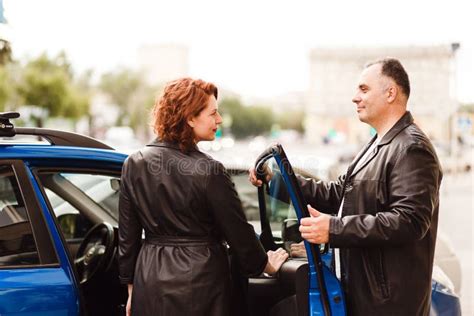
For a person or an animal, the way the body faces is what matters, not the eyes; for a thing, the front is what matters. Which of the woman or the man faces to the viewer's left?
the man

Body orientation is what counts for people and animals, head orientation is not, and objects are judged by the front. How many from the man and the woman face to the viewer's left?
1

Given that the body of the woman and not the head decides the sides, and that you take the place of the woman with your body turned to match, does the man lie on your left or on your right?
on your right

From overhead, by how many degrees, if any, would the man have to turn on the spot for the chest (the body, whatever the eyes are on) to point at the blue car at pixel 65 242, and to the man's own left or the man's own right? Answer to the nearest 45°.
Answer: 0° — they already face it

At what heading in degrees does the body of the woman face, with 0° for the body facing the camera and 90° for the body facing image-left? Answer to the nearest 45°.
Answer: approximately 225°

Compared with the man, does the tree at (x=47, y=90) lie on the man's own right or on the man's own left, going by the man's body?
on the man's own right

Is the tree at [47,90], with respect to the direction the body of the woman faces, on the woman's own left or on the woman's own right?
on the woman's own left

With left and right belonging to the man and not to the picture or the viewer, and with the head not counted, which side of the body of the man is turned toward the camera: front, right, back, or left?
left

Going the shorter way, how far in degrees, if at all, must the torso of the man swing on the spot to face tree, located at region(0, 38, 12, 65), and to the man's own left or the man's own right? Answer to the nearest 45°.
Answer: approximately 45° to the man's own right

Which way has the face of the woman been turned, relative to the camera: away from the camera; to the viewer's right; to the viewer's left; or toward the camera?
to the viewer's right

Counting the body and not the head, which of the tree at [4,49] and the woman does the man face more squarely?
the woman

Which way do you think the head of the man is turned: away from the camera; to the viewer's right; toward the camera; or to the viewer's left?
to the viewer's left
